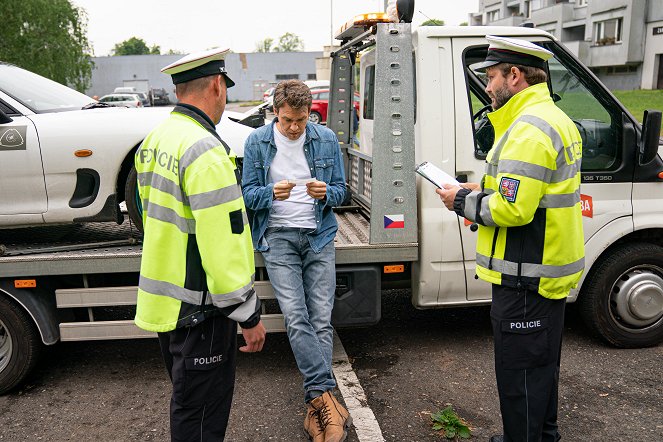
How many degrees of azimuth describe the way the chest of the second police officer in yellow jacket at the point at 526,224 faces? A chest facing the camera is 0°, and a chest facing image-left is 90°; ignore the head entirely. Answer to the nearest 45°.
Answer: approximately 90°

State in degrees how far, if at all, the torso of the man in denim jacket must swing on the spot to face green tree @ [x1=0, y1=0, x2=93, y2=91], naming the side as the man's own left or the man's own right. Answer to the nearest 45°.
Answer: approximately 135° to the man's own right

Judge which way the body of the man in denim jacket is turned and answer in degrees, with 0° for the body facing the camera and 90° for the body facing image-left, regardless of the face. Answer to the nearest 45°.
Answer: approximately 0°

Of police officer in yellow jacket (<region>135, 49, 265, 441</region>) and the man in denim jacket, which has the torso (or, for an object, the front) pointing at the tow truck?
the police officer in yellow jacket

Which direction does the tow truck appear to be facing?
to the viewer's right

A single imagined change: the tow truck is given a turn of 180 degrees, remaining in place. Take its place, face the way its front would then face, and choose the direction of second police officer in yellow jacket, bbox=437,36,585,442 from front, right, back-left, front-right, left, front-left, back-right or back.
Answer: left

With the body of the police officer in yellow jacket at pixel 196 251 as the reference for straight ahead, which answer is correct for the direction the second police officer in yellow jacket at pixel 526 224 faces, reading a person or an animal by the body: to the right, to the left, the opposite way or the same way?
to the left

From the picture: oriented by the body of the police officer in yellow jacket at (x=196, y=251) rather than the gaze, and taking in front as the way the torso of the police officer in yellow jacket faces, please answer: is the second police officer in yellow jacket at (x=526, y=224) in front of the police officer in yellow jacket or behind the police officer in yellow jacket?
in front

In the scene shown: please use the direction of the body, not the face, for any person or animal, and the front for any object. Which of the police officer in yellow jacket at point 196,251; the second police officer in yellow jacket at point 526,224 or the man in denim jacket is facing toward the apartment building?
the police officer in yellow jacket

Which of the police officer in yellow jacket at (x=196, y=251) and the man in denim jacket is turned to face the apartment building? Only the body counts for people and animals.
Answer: the police officer in yellow jacket

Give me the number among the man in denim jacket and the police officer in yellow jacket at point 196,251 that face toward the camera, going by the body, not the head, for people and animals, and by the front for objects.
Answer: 1

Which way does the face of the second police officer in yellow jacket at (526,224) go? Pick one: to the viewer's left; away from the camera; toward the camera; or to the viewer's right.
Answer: to the viewer's left

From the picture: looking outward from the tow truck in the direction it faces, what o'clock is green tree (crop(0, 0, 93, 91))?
The green tree is roughly at 8 o'clock from the tow truck.

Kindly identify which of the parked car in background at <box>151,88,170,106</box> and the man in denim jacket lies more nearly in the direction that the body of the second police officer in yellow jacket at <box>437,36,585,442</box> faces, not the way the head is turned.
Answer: the man in denim jacket

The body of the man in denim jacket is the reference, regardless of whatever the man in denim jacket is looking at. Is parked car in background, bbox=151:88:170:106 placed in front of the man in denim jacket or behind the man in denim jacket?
behind

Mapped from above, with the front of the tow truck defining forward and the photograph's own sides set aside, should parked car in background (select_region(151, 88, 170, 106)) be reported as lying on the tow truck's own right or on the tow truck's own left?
on the tow truck's own left
